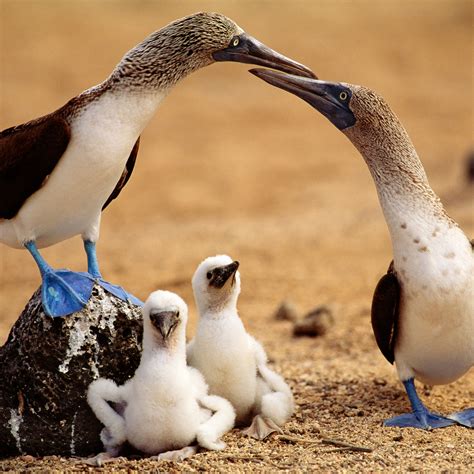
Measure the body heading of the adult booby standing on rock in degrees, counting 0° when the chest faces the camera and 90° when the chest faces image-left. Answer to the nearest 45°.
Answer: approximately 315°

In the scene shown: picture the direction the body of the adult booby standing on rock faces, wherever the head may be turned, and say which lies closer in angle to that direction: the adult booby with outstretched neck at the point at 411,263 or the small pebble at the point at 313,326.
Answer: the adult booby with outstretched neck

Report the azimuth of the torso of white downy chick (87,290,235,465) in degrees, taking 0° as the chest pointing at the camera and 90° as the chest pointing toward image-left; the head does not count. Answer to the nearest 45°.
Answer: approximately 0°

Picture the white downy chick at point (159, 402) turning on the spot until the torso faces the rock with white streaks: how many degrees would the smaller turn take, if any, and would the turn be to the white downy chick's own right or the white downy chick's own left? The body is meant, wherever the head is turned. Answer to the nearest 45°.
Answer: approximately 135° to the white downy chick's own right
